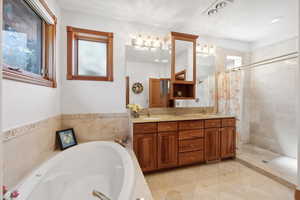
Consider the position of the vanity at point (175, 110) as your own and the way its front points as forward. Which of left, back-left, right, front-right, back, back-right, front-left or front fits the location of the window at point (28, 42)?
right

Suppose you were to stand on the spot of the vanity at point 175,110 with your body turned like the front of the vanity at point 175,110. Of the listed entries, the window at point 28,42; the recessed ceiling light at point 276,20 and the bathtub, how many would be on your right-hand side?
2

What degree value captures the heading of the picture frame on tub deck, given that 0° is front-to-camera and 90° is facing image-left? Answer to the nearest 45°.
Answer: approximately 315°

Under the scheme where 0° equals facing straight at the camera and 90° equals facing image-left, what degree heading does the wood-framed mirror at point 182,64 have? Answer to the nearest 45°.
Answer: approximately 315°

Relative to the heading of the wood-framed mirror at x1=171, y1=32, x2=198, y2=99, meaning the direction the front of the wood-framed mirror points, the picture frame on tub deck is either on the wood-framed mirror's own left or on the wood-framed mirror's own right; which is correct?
on the wood-framed mirror's own right

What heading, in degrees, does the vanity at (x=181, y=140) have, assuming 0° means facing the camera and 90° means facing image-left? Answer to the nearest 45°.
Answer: approximately 315°

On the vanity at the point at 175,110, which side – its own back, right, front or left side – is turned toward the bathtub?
right

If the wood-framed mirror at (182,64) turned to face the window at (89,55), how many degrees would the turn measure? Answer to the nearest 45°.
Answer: approximately 90° to its right
